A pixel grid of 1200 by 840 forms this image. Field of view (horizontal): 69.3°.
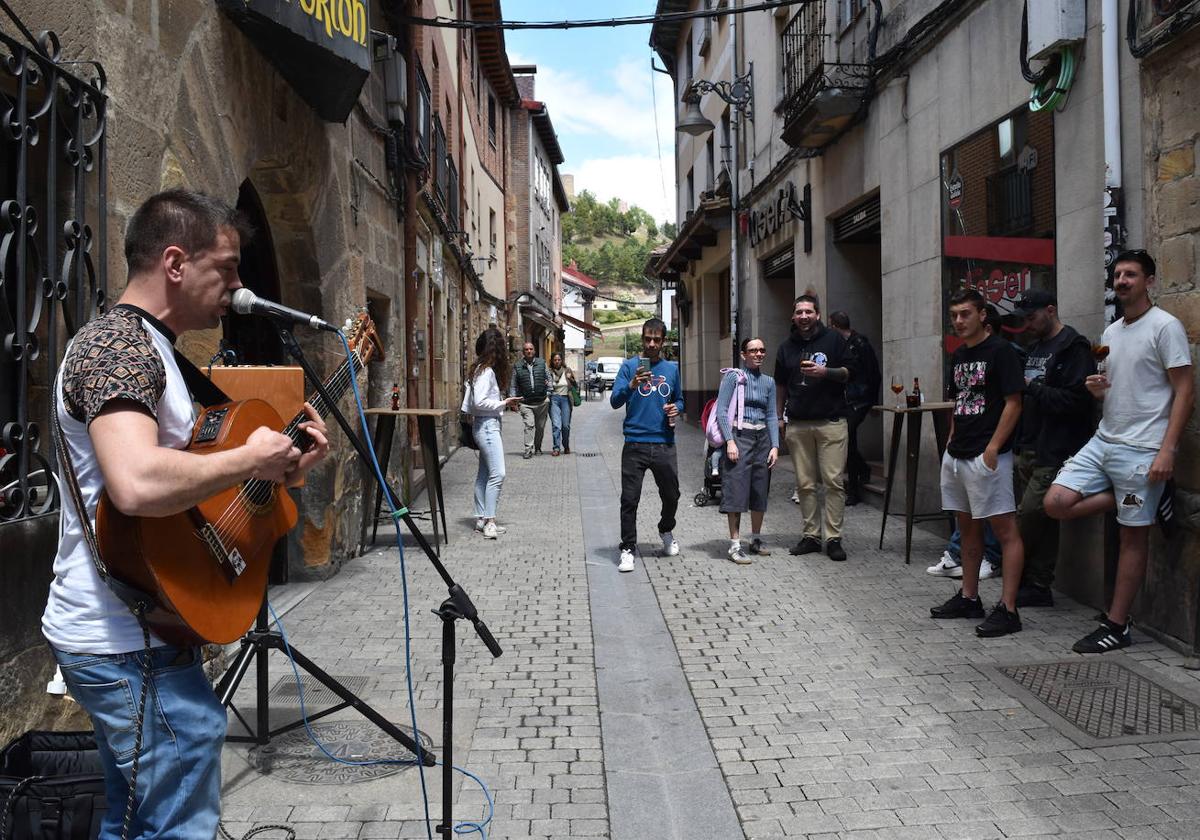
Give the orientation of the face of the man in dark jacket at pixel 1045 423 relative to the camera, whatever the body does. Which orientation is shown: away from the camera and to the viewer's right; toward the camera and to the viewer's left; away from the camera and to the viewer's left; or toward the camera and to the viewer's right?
toward the camera and to the viewer's left

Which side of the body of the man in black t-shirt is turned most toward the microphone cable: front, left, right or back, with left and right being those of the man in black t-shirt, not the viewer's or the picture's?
front

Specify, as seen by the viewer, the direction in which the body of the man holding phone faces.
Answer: toward the camera

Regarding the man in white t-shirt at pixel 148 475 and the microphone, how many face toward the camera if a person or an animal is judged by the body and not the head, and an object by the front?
0

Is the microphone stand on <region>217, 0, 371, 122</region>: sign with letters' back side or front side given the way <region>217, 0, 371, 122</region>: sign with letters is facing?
on the front side

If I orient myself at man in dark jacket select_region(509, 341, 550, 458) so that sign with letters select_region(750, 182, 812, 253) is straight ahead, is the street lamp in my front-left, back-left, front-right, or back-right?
front-left

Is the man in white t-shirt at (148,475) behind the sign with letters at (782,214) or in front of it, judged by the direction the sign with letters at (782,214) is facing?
in front

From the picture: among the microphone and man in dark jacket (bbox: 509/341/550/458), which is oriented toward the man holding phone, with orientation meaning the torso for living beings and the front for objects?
the man in dark jacket

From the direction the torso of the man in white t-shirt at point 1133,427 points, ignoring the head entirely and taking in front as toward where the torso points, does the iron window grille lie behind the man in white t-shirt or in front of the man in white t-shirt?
in front

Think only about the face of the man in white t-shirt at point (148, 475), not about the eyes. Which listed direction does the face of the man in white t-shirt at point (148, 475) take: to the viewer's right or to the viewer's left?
to the viewer's right

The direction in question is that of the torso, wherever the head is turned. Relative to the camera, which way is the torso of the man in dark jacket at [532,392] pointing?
toward the camera

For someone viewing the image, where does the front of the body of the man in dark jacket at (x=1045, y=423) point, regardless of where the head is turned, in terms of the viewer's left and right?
facing the viewer and to the left of the viewer

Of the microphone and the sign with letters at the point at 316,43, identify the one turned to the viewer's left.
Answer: the microphone

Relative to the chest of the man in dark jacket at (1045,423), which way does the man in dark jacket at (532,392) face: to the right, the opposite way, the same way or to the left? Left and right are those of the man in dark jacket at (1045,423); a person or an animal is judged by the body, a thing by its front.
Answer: to the left
